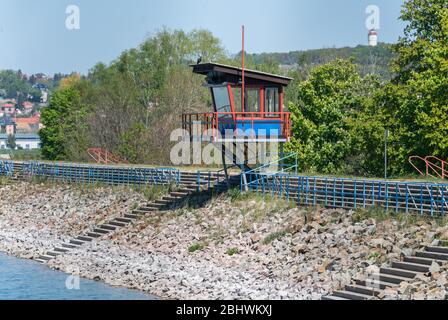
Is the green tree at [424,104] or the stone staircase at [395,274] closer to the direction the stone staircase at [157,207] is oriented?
the stone staircase

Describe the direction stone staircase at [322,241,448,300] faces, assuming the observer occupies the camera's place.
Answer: facing the viewer and to the left of the viewer

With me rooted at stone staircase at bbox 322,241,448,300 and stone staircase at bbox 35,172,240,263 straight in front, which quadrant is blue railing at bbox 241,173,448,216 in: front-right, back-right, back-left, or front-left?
front-right

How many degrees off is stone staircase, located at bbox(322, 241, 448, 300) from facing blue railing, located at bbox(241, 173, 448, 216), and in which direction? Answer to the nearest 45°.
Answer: approximately 135° to its right

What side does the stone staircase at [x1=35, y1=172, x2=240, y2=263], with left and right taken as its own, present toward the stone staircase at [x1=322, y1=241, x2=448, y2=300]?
left

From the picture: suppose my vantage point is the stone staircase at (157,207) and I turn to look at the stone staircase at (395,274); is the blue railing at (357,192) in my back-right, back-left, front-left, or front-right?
front-left

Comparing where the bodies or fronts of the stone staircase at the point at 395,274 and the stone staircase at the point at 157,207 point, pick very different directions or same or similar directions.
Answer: same or similar directions

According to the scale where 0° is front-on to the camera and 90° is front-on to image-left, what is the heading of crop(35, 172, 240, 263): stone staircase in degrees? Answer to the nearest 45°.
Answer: approximately 45°

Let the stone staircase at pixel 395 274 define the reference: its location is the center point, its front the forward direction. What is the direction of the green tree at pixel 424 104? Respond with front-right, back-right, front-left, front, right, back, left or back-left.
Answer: back-right

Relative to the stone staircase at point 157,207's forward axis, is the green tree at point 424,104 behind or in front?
behind

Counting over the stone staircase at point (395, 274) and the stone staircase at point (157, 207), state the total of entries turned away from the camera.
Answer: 0

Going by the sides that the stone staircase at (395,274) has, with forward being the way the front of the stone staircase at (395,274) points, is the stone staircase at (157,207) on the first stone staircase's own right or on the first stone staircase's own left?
on the first stone staircase's own right

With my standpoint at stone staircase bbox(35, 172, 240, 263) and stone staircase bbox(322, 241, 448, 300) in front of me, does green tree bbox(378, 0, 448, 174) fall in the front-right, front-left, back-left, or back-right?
front-left

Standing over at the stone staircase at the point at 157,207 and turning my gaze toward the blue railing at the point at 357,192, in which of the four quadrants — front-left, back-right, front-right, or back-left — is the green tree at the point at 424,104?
front-left

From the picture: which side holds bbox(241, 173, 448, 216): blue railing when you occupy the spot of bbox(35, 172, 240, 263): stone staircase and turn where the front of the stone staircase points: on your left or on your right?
on your left
